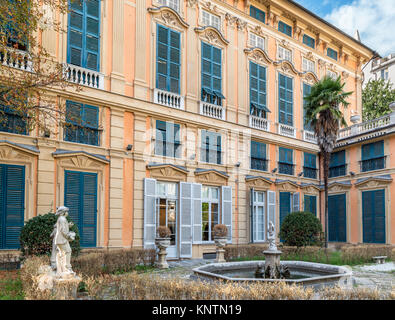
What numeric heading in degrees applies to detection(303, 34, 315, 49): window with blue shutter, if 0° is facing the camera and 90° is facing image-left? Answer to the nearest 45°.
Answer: approximately 315°

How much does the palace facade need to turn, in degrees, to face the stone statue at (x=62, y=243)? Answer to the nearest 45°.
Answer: approximately 45° to its right

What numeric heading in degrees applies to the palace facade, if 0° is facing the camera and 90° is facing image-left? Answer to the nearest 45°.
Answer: approximately 315°

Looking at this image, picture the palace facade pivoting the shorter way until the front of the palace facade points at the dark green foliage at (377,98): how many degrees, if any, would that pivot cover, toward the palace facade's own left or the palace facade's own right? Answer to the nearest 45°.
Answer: approximately 90° to the palace facade's own left

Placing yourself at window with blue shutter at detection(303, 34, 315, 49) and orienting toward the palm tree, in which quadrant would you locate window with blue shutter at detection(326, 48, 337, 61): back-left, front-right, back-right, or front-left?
back-left

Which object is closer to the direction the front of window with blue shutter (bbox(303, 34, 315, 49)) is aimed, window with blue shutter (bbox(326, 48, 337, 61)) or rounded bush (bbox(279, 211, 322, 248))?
the rounded bush
